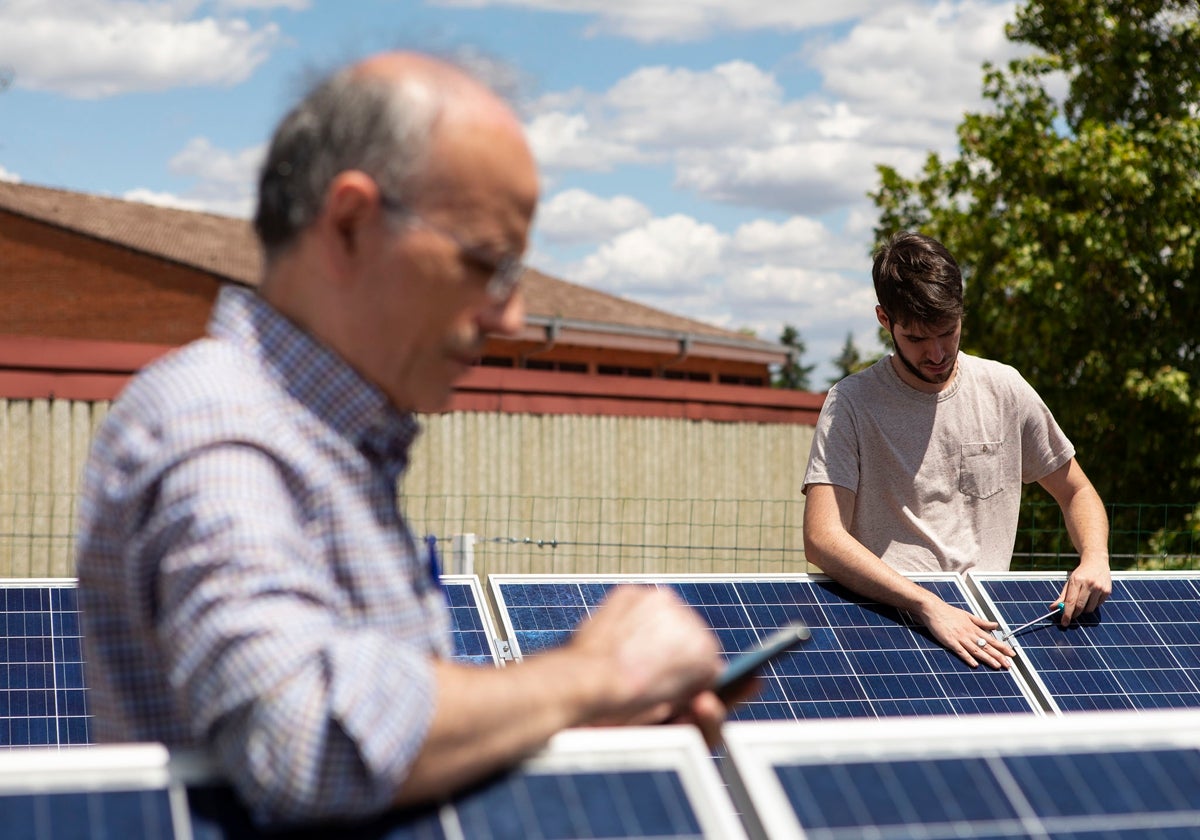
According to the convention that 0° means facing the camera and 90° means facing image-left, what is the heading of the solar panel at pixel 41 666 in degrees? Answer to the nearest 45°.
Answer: approximately 0°

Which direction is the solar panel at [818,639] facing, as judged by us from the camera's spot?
facing the viewer

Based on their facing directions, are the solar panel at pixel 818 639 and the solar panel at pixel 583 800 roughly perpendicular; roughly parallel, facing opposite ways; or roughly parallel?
roughly parallel

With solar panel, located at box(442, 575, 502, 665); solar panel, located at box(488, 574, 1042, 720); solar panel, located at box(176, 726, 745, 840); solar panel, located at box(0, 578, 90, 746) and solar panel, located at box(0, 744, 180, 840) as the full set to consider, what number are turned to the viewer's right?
0

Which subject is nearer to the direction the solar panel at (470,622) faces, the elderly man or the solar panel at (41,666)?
the elderly man

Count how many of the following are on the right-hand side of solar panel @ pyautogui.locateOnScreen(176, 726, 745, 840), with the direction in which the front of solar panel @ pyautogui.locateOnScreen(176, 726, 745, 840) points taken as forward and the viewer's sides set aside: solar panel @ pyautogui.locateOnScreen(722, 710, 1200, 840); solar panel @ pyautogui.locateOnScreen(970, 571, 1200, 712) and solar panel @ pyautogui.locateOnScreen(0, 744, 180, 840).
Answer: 1

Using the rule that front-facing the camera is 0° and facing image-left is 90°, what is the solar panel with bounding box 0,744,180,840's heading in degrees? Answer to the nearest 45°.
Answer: approximately 0°

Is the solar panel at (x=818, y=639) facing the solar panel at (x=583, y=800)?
yes

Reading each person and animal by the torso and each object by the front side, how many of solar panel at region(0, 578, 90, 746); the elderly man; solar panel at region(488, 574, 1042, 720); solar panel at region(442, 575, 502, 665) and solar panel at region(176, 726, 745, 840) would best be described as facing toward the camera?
4

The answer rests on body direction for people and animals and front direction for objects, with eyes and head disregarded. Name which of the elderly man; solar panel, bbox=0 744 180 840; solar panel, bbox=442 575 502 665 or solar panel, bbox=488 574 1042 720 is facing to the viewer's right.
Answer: the elderly man

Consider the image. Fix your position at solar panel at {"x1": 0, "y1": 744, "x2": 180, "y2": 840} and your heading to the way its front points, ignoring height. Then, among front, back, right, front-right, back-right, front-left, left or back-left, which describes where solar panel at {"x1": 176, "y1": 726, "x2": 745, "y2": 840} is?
left

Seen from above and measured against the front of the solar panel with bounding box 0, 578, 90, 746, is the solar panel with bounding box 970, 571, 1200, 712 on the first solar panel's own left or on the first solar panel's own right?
on the first solar panel's own left

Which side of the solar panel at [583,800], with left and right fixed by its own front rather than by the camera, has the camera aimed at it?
front

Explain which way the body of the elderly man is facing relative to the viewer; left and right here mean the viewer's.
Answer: facing to the right of the viewer

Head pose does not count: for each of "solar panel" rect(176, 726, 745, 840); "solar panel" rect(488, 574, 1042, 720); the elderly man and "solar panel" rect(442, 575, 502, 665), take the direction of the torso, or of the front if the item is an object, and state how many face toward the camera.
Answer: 3

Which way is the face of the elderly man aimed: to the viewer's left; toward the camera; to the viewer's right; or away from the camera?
to the viewer's right

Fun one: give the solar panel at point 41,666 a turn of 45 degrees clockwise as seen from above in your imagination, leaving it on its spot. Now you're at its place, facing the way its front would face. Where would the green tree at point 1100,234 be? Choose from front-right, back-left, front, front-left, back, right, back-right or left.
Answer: back
